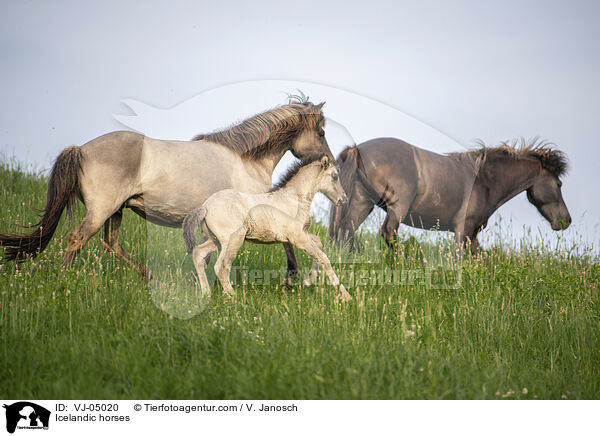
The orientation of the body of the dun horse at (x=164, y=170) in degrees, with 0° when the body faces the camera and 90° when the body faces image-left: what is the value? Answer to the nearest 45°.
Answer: approximately 270°

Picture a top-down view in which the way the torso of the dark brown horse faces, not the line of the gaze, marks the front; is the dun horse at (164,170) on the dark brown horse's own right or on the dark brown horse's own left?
on the dark brown horse's own right

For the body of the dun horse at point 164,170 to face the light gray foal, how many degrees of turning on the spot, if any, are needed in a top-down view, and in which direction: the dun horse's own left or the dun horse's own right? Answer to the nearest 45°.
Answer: approximately 45° to the dun horse's own right

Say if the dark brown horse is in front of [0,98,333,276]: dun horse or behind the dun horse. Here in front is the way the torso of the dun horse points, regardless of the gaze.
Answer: in front

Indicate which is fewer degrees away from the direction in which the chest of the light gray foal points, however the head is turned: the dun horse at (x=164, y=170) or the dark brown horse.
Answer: the dark brown horse

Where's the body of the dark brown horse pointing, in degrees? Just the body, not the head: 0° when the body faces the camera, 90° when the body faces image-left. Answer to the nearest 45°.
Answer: approximately 270°

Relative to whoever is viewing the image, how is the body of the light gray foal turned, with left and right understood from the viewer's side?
facing to the right of the viewer

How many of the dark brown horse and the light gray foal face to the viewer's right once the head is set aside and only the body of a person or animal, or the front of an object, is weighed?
2

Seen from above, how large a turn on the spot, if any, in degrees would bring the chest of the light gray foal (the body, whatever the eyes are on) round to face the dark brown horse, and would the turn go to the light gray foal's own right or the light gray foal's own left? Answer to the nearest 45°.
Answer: approximately 45° to the light gray foal's own left
